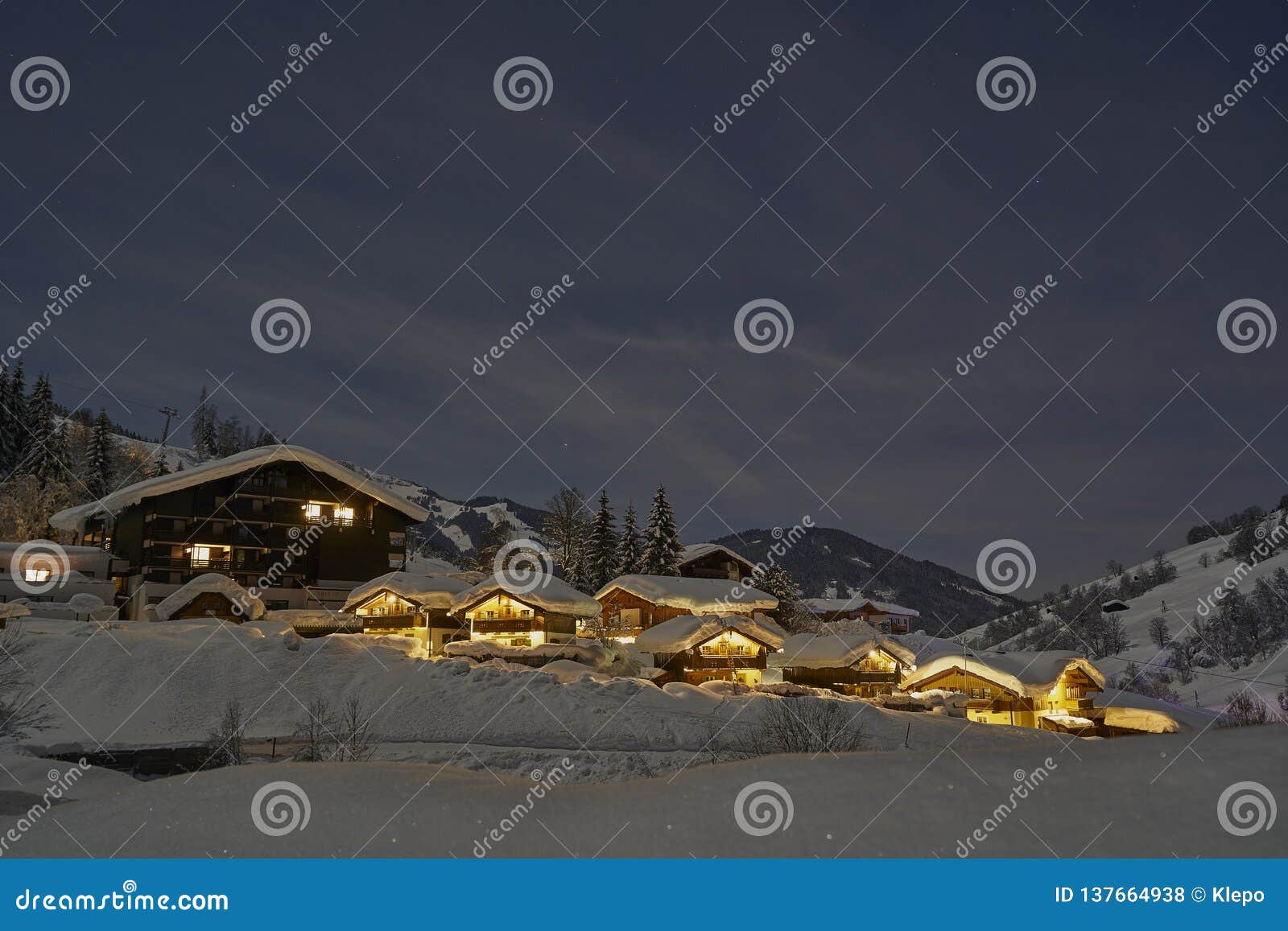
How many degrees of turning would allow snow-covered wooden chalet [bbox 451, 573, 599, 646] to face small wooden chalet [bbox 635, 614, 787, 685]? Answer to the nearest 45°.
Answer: approximately 135° to its left

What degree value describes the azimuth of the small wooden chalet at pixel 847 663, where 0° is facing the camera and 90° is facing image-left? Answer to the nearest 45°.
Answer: approximately 315°

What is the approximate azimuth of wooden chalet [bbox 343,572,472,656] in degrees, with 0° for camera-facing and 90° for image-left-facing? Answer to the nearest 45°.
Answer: approximately 45°

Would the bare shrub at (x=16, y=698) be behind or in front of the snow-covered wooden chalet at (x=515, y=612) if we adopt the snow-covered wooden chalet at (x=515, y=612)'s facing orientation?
in front

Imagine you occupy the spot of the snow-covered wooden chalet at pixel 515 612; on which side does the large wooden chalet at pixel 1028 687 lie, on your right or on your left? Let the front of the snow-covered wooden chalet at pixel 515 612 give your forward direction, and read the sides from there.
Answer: on your left

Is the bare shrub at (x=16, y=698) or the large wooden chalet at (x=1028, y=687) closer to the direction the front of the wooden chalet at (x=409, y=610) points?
the bare shrub

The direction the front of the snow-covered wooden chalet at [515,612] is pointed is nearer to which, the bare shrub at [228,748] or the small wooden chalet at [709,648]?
the bare shrub

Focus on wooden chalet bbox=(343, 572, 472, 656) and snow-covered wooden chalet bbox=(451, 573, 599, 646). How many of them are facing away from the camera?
0

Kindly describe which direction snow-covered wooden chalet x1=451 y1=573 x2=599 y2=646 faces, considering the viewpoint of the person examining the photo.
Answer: facing the viewer and to the left of the viewer
